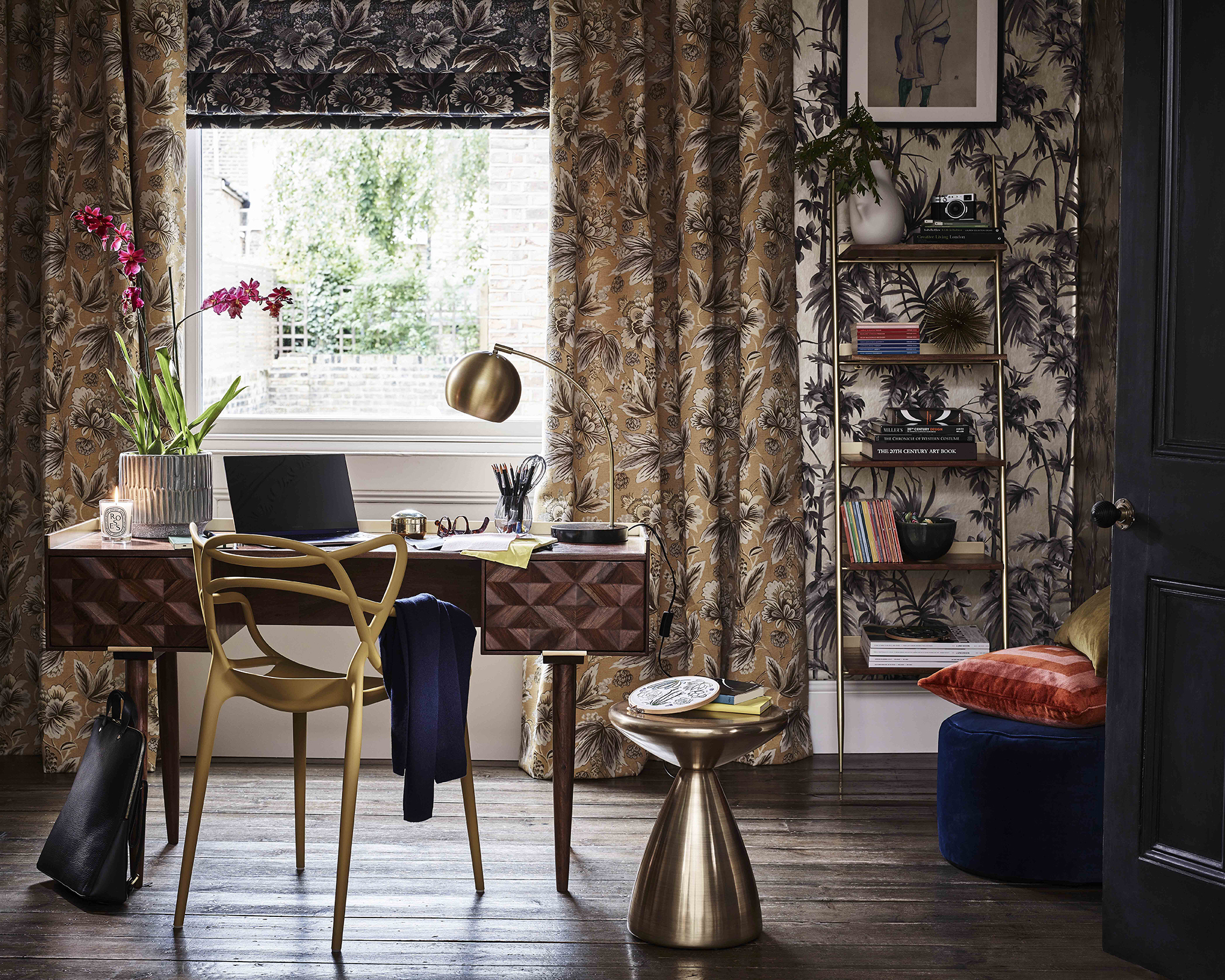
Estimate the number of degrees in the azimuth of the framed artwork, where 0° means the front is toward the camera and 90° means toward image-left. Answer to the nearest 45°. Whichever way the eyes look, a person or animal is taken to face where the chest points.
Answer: approximately 0°

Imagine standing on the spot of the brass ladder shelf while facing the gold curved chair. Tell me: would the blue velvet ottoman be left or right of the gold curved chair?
left

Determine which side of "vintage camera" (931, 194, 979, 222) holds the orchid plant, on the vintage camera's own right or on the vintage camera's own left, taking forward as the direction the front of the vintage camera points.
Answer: on the vintage camera's own right

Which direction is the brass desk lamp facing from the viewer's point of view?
to the viewer's left
